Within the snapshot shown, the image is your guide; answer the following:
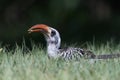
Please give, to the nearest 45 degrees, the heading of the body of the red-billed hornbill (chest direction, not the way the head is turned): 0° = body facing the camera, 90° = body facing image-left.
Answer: approximately 90°
